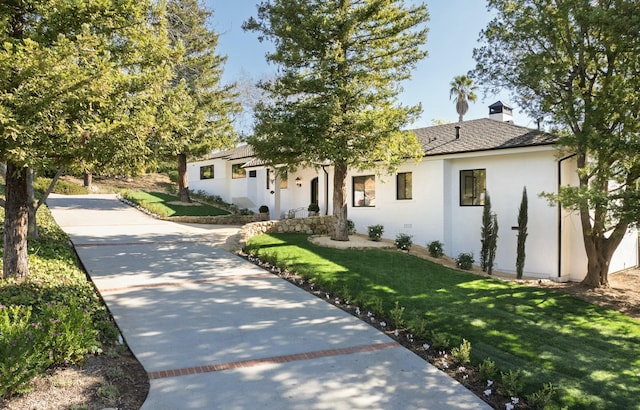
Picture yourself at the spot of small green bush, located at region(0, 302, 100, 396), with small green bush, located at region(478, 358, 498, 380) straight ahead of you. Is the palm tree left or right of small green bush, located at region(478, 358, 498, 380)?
left

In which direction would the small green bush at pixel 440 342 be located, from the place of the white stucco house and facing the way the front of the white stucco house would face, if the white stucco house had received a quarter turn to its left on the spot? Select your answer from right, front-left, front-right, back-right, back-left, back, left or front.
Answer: front-right

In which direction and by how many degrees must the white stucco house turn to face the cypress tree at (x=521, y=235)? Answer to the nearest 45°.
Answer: approximately 45° to its left

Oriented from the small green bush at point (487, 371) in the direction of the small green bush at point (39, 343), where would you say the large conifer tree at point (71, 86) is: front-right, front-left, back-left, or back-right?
front-right

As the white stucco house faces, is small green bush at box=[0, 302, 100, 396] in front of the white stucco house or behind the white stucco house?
in front

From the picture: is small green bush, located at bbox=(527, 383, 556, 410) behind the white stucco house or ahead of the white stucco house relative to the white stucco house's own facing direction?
ahead

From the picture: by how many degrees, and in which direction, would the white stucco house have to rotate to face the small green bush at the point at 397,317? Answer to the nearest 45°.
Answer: approximately 45° to its left

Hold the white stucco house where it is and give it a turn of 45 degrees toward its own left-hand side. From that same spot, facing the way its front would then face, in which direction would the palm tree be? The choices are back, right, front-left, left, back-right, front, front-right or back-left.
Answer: back

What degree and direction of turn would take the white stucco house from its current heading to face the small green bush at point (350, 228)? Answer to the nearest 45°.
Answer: approximately 45° to its right

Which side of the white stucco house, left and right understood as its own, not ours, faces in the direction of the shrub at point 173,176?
right

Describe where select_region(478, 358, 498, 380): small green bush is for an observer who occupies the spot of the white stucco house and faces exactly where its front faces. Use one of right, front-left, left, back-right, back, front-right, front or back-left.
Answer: front-left

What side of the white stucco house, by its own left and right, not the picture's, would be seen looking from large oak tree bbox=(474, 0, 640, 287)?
left

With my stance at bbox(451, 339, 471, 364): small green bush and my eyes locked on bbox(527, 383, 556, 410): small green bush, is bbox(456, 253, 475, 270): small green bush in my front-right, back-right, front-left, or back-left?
back-left

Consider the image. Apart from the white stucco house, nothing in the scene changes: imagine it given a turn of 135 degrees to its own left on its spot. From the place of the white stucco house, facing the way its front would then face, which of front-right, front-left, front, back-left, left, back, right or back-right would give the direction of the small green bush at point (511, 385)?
right

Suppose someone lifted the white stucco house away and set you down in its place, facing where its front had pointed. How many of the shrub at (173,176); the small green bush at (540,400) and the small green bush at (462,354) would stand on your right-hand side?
1

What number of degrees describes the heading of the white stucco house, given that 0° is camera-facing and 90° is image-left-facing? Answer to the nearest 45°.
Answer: approximately 45°

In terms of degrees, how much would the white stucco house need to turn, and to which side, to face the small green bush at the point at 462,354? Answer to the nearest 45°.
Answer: approximately 45° to its left

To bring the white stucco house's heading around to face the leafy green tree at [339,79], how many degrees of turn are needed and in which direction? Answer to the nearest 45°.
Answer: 0° — it already faces it
